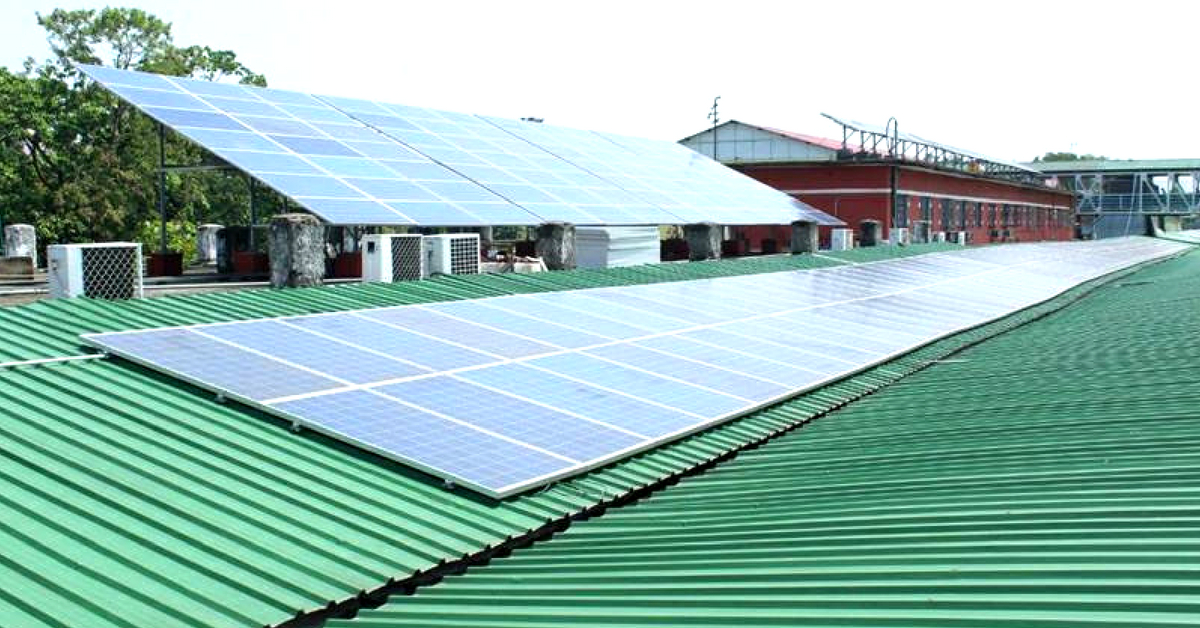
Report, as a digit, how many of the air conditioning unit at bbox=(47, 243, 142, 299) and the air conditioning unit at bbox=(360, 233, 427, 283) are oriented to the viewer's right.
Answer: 0
